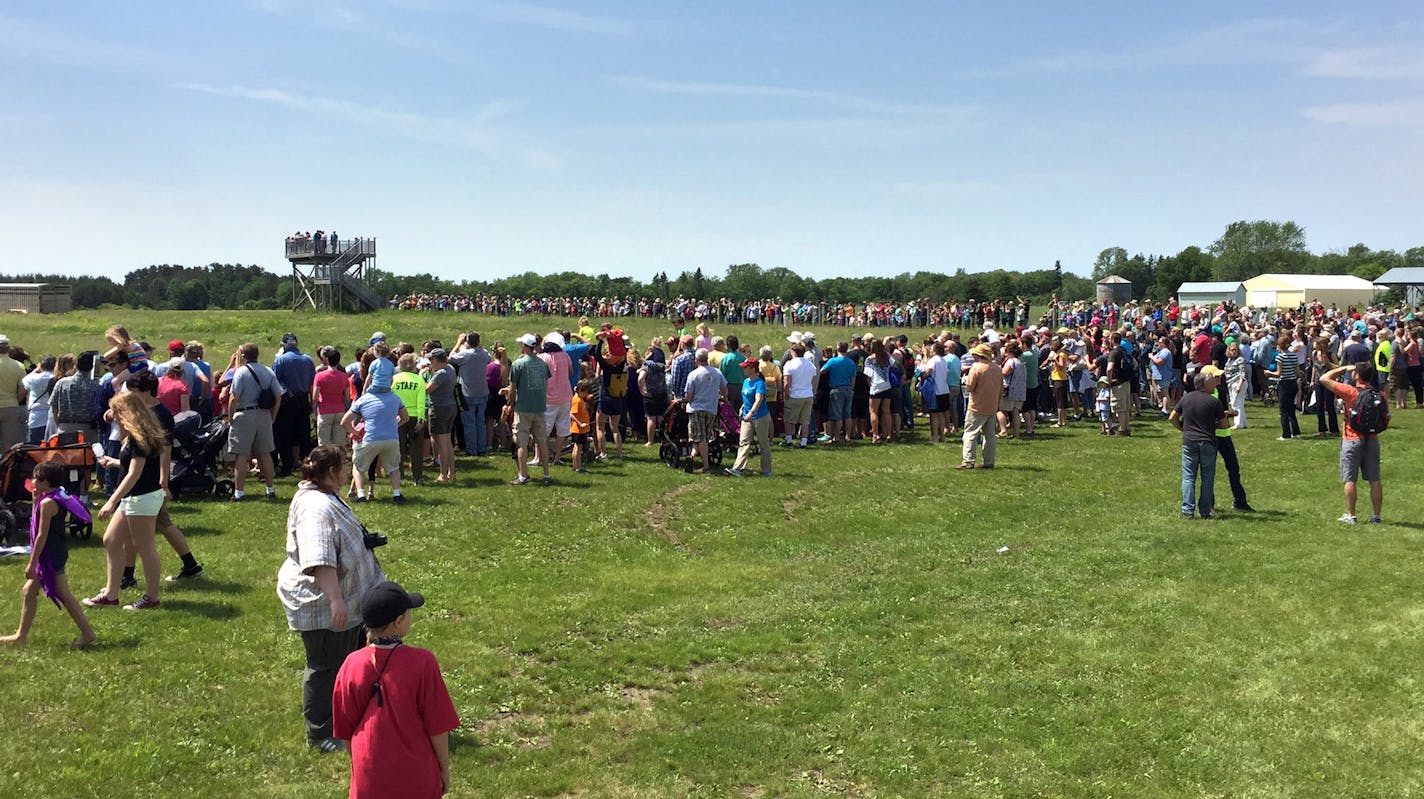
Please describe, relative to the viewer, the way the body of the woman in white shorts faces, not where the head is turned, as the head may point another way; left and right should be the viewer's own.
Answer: facing to the left of the viewer

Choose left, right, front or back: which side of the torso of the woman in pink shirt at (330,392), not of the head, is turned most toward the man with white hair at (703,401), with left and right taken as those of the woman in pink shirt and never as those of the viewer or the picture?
right

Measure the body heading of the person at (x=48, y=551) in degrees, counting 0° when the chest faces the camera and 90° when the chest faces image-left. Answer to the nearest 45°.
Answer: approximately 90°

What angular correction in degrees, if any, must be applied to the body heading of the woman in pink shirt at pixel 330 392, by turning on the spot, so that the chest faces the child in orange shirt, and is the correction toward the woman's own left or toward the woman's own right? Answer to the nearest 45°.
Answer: approximately 90° to the woman's own right

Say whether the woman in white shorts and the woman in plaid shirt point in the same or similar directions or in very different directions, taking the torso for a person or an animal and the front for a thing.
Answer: very different directions

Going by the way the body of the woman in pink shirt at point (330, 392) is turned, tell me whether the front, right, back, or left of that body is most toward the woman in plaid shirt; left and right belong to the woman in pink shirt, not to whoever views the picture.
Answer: back

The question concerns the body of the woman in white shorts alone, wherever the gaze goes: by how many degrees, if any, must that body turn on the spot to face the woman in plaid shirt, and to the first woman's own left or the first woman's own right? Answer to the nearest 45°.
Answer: approximately 90° to the first woman's own left

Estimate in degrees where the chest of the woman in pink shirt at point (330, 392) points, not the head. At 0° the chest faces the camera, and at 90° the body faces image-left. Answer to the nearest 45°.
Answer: approximately 180°

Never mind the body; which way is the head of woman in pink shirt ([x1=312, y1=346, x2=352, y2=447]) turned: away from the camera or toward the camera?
away from the camera

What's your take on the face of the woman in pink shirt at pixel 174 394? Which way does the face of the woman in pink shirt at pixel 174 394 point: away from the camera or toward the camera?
away from the camera

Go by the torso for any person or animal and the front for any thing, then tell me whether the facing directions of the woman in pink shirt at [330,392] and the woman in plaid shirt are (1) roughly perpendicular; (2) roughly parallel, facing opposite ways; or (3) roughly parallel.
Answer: roughly perpendicular

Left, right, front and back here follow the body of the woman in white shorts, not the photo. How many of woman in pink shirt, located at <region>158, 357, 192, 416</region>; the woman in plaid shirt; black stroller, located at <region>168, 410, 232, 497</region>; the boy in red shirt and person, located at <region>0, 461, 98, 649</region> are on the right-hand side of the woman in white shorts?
2
